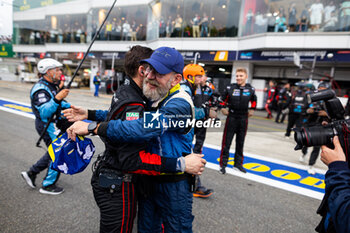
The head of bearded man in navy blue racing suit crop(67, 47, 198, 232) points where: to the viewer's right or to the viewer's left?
to the viewer's left

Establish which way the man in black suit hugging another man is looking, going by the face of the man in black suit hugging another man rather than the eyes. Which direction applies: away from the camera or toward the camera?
away from the camera

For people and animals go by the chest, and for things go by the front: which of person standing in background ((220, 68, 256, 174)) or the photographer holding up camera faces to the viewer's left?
the photographer holding up camera

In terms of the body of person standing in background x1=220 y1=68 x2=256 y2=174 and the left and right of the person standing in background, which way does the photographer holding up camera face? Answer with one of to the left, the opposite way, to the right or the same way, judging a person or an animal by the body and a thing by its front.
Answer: to the right

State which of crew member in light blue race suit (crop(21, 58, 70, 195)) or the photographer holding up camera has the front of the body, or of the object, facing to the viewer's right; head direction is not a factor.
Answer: the crew member in light blue race suit

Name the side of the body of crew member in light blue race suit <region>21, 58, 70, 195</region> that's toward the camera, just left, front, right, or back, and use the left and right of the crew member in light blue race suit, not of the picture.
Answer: right

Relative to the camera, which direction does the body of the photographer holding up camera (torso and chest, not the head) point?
to the viewer's left

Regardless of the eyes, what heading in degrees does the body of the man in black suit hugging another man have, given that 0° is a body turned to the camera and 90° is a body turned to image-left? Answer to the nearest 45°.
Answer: approximately 225°
